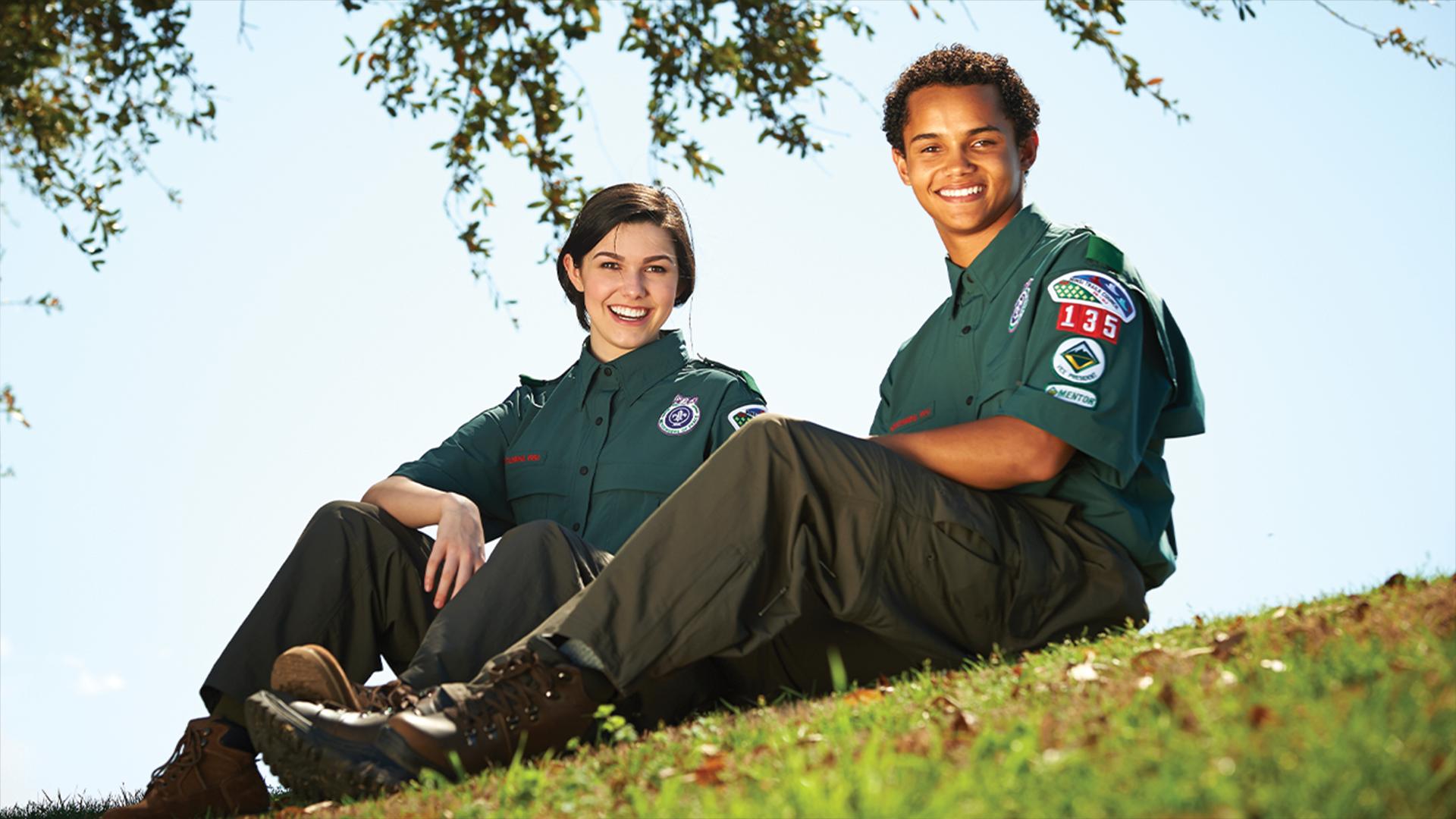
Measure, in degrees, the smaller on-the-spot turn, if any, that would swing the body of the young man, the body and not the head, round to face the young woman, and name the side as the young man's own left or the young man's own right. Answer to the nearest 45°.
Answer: approximately 90° to the young man's own right

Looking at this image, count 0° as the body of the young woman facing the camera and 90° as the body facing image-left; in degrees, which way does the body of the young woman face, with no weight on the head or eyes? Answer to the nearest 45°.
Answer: approximately 45°

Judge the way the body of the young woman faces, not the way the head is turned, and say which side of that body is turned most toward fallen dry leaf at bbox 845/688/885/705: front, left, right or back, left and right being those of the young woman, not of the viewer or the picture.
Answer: left
